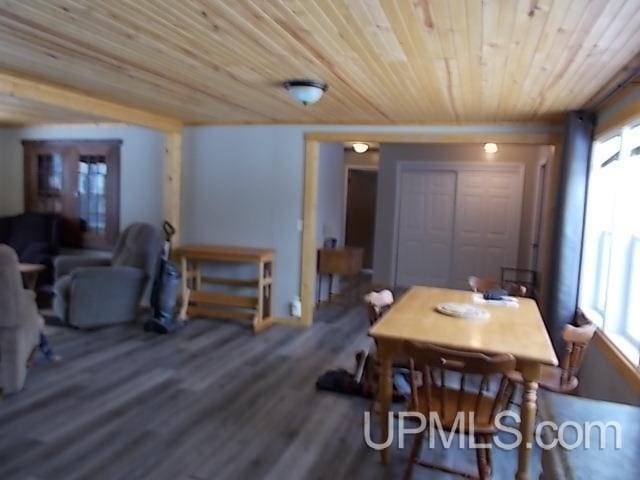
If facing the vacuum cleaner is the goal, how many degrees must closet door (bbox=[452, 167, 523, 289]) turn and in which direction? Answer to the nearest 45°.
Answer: approximately 45° to its right

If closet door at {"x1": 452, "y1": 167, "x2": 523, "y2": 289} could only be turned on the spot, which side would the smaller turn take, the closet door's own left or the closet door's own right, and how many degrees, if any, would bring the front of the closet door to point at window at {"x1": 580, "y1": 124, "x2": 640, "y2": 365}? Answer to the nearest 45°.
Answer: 0° — it already faces it

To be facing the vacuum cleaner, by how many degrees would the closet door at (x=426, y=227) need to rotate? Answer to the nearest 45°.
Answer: approximately 45° to its right

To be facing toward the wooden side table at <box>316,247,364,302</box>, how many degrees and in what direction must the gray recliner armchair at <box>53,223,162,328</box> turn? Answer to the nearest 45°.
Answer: approximately 180°

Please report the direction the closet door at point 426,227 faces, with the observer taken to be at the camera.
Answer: facing the viewer

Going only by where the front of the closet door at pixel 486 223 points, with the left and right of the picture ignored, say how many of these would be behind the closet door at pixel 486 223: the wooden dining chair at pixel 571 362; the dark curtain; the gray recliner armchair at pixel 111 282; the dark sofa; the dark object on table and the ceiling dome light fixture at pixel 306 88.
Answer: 0

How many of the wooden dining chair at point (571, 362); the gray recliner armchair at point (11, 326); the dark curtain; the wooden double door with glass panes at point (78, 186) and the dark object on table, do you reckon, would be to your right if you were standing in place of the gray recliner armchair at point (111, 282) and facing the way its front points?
1

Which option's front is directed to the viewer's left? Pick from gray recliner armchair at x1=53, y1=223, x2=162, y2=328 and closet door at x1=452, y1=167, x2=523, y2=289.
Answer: the gray recliner armchair

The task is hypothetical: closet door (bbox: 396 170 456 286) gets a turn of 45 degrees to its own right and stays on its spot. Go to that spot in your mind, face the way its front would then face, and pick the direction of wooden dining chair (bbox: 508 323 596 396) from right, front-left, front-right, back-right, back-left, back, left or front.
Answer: front-left

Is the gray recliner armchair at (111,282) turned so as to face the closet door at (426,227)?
no

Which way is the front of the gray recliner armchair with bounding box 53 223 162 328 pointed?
to the viewer's left

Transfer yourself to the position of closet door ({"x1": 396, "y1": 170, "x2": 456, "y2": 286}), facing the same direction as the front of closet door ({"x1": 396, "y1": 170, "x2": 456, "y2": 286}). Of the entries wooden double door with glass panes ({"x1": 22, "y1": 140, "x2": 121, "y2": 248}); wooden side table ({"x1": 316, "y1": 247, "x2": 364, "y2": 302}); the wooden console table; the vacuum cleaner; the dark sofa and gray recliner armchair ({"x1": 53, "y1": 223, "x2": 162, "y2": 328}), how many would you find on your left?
0

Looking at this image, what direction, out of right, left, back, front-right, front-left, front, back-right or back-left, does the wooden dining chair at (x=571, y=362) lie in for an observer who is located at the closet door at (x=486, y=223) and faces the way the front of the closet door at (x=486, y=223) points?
front

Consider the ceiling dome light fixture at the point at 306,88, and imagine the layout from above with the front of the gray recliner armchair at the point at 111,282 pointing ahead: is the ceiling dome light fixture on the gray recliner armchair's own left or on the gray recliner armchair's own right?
on the gray recliner armchair's own left

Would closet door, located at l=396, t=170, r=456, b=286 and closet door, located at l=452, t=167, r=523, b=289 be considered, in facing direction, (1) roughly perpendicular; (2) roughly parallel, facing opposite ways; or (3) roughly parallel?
roughly parallel

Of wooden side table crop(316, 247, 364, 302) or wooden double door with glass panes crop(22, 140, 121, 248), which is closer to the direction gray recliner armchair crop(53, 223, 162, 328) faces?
the wooden double door with glass panes

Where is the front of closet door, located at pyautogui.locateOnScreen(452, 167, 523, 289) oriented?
toward the camera

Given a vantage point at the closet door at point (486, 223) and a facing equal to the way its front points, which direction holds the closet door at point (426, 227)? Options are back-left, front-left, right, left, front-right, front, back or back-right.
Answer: right

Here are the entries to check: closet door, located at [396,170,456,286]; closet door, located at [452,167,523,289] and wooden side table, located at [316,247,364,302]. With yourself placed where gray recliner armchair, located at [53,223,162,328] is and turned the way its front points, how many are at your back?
3

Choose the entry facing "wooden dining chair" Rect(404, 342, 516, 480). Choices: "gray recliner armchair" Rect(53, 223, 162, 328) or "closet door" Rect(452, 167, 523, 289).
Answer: the closet door

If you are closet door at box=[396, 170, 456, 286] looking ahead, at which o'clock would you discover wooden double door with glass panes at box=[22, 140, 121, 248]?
The wooden double door with glass panes is roughly at 2 o'clock from the closet door.

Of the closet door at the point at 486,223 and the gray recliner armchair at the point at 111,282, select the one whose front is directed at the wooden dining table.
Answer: the closet door
